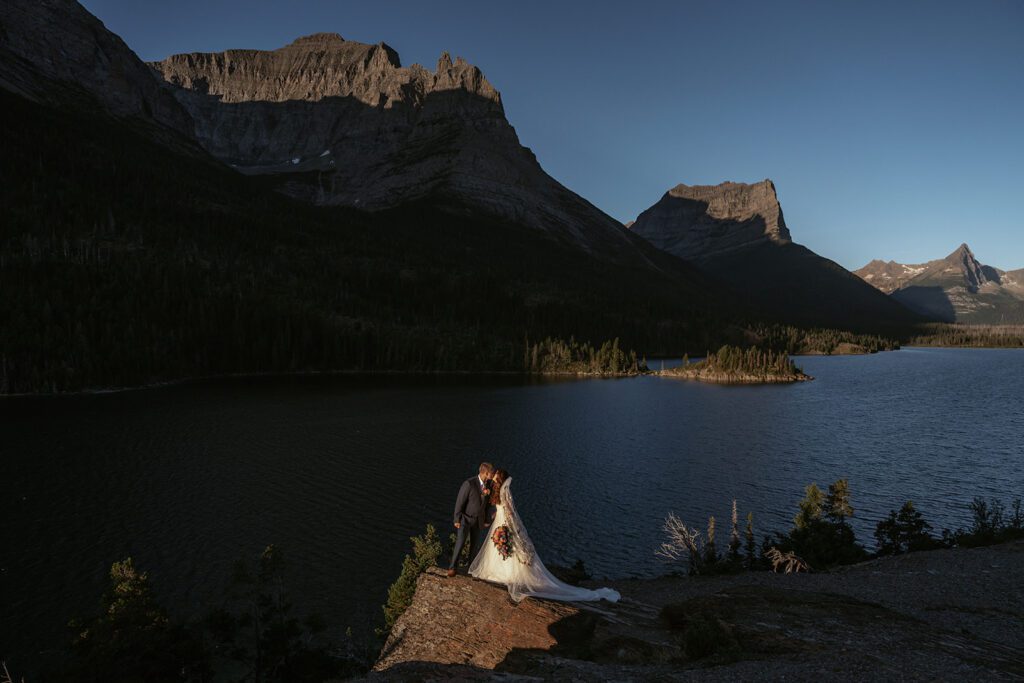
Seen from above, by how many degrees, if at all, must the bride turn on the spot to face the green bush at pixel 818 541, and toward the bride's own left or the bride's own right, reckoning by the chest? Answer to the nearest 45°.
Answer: approximately 135° to the bride's own right

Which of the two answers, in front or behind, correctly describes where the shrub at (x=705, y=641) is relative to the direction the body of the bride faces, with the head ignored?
behind

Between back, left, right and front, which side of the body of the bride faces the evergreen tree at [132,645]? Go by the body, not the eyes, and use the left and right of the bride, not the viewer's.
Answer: front

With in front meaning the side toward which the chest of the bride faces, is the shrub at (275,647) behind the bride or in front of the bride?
in front

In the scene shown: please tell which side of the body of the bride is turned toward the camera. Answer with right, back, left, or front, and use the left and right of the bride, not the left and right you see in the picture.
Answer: left

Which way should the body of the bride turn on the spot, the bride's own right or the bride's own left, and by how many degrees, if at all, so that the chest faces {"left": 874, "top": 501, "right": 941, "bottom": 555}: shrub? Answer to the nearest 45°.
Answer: approximately 135° to the bride's own right

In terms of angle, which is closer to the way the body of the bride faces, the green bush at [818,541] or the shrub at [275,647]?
the shrub

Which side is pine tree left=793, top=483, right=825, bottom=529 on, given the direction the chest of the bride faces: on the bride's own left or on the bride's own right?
on the bride's own right

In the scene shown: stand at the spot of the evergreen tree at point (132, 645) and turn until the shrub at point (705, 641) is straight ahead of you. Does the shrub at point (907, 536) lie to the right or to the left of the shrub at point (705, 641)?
left

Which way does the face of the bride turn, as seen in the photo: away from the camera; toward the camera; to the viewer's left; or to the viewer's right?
to the viewer's left

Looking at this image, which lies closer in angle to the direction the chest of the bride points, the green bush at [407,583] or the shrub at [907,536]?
the green bush
